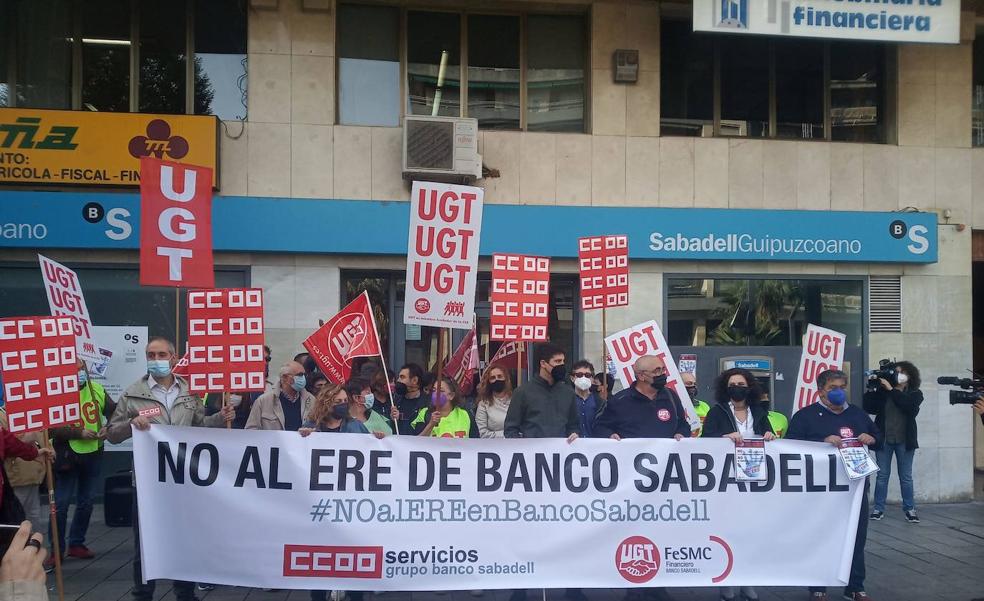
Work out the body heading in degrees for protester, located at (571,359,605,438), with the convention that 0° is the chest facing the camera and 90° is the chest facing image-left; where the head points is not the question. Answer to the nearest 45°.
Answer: approximately 0°

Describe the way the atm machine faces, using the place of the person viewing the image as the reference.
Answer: facing the viewer

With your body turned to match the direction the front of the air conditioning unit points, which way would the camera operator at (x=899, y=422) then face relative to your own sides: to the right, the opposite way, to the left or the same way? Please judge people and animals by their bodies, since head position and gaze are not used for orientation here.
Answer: to the right

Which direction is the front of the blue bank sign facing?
toward the camera

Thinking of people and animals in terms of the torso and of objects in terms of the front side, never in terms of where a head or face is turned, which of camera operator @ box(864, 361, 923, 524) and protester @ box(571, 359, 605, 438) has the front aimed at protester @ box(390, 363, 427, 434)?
camera operator @ box(864, 361, 923, 524)

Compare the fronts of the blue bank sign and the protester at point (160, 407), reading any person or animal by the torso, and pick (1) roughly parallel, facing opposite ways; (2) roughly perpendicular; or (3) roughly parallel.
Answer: roughly parallel

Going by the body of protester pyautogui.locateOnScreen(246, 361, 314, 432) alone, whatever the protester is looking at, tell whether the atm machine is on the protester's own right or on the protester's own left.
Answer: on the protester's own left

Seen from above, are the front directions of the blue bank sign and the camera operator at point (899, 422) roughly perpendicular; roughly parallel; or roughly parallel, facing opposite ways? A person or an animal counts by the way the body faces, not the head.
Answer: roughly perpendicular

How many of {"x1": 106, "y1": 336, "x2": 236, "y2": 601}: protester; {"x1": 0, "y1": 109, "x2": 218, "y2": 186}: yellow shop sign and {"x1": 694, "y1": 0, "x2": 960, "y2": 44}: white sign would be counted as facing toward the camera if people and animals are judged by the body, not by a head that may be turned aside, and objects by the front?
3

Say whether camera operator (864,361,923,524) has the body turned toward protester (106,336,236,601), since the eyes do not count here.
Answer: yes

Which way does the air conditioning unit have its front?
toward the camera

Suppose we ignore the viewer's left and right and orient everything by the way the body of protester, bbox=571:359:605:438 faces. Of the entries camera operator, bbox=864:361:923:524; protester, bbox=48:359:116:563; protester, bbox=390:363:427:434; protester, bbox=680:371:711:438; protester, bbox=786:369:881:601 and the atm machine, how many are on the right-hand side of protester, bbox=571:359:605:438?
2

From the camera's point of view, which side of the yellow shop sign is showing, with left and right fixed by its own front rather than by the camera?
front

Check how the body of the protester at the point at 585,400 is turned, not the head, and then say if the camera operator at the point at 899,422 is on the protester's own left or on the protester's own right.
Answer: on the protester's own left
